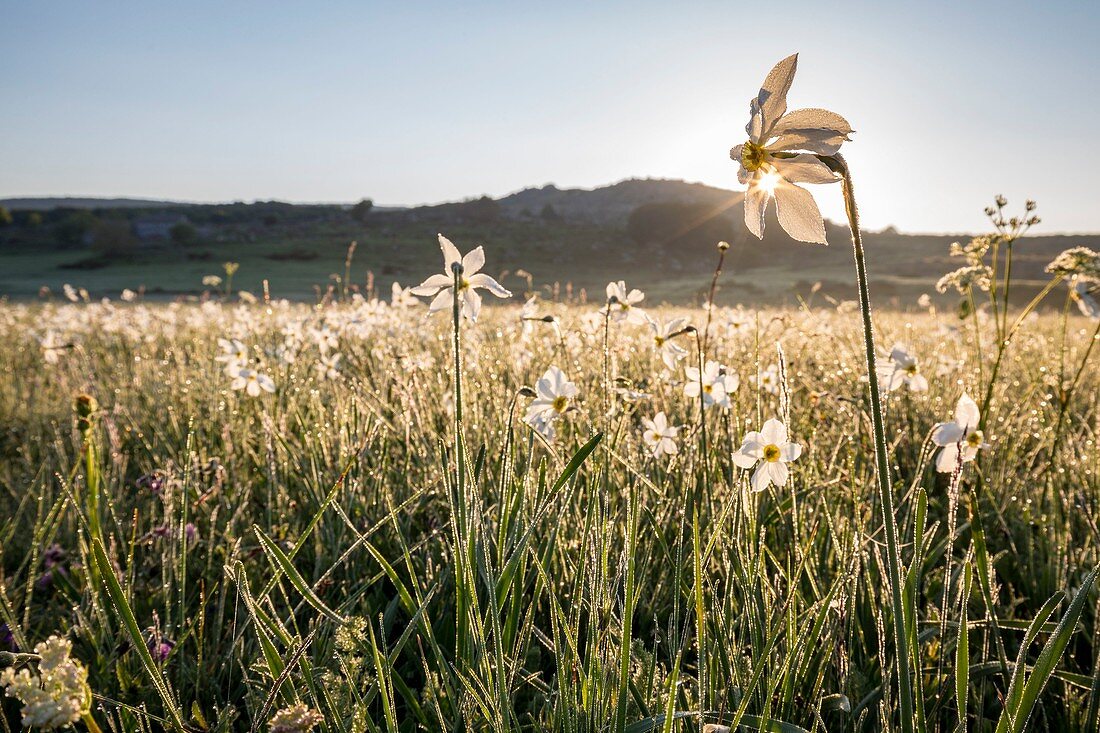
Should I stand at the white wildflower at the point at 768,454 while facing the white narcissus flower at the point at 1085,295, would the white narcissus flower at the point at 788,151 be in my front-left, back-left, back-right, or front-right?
back-right

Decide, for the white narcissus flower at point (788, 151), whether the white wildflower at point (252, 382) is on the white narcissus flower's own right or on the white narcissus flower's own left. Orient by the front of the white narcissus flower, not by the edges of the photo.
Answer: on the white narcissus flower's own right

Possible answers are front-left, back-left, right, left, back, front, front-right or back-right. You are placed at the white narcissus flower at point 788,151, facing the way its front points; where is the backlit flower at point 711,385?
back-right

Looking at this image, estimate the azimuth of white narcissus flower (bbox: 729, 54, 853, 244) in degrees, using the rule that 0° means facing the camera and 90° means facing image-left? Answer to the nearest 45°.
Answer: approximately 45°

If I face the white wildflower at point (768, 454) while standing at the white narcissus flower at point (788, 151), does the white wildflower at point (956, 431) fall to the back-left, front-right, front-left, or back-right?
front-right

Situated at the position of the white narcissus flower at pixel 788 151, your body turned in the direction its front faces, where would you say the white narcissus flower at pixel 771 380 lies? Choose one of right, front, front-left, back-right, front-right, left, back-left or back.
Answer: back-right

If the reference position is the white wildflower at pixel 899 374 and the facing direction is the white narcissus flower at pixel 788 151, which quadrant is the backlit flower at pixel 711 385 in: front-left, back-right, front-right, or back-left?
front-right
